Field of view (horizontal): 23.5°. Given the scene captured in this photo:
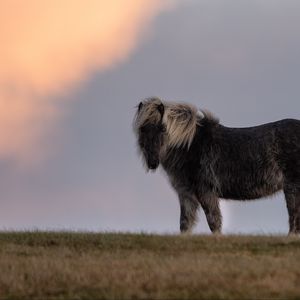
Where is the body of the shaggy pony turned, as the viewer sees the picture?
to the viewer's left
